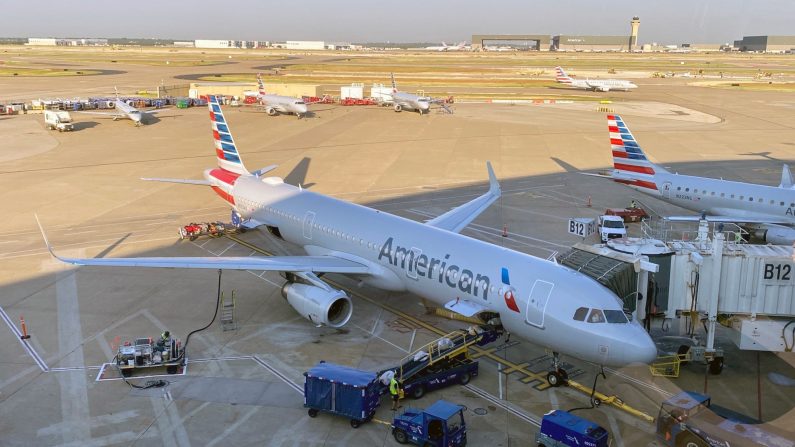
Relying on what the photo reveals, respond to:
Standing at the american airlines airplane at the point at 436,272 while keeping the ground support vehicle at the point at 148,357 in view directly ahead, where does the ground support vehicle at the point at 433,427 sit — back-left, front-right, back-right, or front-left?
front-left

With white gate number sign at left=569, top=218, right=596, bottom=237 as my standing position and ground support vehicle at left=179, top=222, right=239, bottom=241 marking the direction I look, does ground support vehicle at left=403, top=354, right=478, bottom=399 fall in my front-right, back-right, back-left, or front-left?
front-left

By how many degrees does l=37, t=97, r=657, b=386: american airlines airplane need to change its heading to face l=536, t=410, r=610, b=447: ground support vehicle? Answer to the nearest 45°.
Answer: approximately 45° to its right

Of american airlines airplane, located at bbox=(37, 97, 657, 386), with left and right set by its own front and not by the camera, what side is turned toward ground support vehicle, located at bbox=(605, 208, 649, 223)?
left

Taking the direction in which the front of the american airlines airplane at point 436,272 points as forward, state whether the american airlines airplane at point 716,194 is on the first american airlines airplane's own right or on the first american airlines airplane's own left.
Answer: on the first american airlines airplane's own left

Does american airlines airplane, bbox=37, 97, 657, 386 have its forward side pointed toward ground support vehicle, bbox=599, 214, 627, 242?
no

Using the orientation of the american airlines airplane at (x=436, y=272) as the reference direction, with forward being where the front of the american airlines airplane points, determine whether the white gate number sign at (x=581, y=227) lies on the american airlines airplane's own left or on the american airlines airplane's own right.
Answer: on the american airlines airplane's own left

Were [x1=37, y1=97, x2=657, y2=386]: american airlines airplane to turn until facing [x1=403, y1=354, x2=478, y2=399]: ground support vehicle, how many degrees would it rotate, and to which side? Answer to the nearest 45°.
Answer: approximately 45° to its right

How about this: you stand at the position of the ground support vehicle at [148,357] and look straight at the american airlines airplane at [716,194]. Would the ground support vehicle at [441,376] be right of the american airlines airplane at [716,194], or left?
right

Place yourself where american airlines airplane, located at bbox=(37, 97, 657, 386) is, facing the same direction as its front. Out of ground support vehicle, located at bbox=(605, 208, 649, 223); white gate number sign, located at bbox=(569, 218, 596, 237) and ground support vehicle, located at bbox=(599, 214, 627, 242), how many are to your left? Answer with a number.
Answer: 3

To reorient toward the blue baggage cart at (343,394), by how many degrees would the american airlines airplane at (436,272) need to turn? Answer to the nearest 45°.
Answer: approximately 90° to its right

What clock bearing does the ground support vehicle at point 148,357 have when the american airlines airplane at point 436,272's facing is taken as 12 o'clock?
The ground support vehicle is roughly at 4 o'clock from the american airlines airplane.

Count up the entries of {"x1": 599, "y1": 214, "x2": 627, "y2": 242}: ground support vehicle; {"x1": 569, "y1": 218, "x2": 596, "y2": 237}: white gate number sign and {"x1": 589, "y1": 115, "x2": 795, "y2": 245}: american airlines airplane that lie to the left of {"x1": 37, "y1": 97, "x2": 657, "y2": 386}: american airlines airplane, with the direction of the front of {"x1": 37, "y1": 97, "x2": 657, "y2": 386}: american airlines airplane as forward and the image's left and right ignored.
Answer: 3

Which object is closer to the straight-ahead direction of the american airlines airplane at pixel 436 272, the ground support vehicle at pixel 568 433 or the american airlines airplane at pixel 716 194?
the ground support vehicle

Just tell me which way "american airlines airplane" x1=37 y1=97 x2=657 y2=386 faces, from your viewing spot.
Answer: facing the viewer and to the right of the viewer

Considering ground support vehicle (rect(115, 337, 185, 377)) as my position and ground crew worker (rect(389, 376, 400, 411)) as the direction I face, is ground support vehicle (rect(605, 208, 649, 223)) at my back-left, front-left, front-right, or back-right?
front-left
